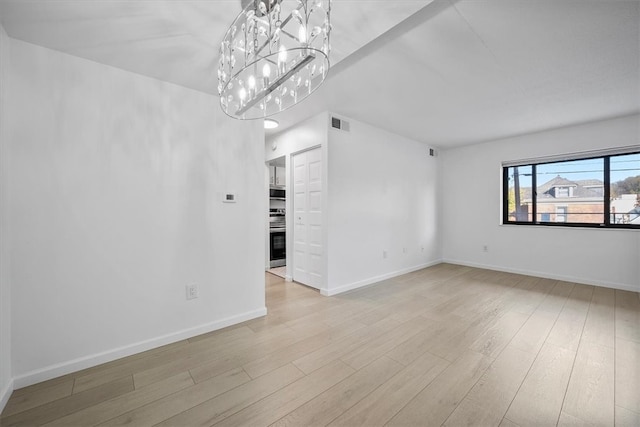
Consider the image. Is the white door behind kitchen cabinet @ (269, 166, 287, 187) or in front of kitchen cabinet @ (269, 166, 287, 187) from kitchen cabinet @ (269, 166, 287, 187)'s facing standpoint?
in front

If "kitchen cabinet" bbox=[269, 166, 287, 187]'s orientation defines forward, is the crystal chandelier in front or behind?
in front

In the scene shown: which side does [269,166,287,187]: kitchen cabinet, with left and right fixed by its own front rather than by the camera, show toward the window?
left

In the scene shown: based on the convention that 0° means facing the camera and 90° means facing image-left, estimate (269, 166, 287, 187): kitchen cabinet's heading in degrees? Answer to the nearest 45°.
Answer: approximately 0°

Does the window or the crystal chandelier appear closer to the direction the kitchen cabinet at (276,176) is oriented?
the crystal chandelier

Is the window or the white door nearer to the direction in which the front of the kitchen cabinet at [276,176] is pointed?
the white door
